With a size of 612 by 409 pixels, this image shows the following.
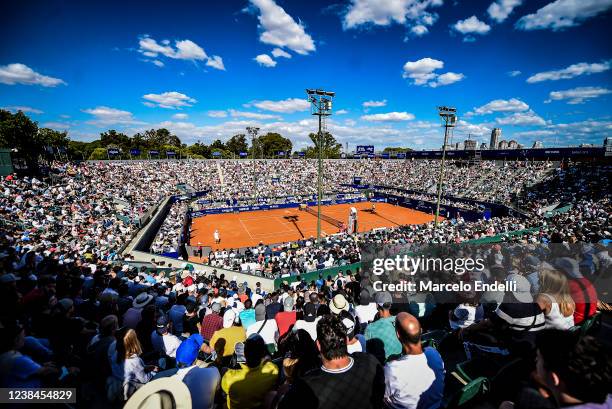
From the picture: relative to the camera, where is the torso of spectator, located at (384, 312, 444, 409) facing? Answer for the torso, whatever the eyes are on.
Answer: away from the camera

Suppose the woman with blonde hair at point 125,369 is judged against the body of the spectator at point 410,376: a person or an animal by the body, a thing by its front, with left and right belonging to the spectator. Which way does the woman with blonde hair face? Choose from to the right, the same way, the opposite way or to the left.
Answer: the same way

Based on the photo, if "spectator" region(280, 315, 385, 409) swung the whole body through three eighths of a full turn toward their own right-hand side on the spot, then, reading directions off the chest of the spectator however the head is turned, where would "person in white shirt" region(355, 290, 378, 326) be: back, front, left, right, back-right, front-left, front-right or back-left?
back-left

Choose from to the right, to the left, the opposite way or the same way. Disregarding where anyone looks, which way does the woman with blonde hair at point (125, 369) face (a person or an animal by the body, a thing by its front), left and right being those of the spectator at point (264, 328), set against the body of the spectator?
the same way

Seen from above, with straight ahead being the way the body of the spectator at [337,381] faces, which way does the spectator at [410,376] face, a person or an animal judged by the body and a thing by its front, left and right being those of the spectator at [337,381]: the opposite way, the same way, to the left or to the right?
the same way

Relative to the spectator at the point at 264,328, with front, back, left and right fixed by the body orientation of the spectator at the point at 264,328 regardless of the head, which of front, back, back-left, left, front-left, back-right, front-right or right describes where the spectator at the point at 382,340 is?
back-right

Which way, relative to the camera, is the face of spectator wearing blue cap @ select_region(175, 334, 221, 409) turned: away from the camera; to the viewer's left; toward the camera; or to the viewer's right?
away from the camera

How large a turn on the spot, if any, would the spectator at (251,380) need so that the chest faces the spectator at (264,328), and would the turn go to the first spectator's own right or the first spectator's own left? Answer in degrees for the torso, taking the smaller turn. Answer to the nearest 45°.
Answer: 0° — they already face them

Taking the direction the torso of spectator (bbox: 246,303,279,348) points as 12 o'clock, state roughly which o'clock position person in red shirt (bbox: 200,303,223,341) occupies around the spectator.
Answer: The person in red shirt is roughly at 10 o'clock from the spectator.

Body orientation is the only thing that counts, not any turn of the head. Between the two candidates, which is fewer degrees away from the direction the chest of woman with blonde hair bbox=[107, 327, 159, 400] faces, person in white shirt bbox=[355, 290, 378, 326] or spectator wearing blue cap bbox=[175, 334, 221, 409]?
the person in white shirt

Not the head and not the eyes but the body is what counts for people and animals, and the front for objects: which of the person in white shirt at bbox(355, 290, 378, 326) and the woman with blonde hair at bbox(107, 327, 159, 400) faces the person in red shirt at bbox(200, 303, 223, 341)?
the woman with blonde hair

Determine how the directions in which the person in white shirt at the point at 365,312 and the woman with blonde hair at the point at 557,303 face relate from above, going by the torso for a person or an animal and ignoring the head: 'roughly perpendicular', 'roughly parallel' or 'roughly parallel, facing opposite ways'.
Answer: roughly parallel

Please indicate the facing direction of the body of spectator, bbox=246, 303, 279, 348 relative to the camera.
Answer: away from the camera

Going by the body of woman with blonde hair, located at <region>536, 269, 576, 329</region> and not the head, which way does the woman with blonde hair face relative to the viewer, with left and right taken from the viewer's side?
facing away from the viewer and to the left of the viewer

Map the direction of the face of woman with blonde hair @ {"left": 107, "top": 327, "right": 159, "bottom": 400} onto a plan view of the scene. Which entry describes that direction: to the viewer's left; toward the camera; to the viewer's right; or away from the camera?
away from the camera

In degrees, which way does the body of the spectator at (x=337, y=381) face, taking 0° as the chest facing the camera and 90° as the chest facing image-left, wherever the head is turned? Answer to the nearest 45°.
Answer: approximately 180°

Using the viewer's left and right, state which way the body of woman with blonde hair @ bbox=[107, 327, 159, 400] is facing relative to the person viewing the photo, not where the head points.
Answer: facing away from the viewer and to the right of the viewer

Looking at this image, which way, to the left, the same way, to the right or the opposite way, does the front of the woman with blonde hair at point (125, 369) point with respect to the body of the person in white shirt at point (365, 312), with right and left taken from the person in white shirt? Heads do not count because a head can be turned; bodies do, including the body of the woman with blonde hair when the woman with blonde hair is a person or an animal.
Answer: the same way

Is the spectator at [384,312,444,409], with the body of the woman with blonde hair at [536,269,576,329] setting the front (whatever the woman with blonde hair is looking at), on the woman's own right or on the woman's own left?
on the woman's own left

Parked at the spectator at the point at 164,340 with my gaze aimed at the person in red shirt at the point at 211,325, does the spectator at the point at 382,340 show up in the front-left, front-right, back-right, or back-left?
front-right

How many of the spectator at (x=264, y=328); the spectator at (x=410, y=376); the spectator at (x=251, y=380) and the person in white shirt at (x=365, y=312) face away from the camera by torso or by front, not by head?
4

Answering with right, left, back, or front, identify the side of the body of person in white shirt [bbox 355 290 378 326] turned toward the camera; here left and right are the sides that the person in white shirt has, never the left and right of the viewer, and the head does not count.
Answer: back

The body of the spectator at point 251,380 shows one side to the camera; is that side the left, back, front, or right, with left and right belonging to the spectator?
back
